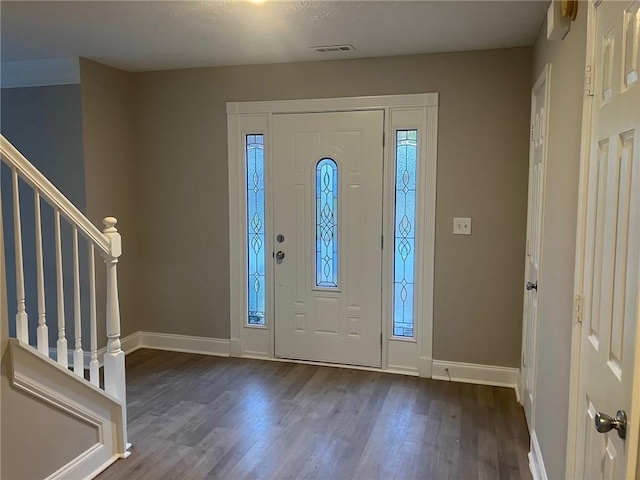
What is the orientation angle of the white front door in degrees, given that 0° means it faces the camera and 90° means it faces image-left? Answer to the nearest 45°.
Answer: approximately 0°

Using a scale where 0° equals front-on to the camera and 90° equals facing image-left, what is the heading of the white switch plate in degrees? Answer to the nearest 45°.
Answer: approximately 0°

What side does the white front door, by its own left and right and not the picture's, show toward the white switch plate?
left

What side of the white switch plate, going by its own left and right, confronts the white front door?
right

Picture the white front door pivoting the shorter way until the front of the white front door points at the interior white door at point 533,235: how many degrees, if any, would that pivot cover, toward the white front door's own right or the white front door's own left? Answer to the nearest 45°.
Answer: approximately 45° to the white front door's own left

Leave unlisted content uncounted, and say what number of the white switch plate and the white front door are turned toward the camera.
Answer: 2

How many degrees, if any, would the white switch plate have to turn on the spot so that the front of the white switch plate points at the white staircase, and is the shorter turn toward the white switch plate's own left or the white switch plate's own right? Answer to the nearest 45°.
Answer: approximately 45° to the white switch plate's own right

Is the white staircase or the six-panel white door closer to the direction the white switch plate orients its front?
the six-panel white door
